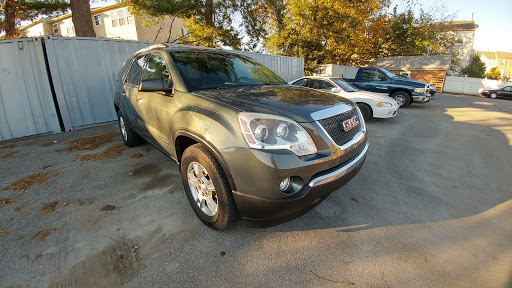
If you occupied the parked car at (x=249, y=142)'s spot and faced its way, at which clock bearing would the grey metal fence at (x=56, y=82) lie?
The grey metal fence is roughly at 6 o'clock from the parked car.

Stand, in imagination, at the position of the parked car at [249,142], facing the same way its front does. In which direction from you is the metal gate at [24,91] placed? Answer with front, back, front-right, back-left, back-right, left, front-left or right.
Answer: back

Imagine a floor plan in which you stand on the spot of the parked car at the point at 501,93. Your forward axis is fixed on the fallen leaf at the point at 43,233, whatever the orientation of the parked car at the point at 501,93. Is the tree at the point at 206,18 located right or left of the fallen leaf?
right

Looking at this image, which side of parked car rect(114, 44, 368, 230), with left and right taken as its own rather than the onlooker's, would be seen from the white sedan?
left

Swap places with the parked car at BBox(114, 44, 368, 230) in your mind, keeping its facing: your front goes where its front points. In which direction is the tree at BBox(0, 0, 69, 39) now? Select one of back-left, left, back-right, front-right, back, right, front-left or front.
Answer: back

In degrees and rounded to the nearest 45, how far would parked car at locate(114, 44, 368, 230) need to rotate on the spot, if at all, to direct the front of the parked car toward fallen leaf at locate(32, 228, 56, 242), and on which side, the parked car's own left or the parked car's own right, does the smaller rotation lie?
approximately 135° to the parked car's own right

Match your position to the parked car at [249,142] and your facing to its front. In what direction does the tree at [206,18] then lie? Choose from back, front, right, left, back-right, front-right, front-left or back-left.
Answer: back-left

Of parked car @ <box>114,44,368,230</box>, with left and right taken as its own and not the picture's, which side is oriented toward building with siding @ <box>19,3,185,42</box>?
back

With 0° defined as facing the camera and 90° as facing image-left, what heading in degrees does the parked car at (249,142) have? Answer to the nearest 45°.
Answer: approximately 315°

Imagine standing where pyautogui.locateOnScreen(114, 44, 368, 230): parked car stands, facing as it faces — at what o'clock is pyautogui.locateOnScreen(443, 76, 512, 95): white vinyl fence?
The white vinyl fence is roughly at 9 o'clock from the parked car.

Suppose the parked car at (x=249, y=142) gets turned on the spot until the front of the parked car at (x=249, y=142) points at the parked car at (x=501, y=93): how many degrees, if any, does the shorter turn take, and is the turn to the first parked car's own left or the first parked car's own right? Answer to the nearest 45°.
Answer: approximately 90° to the first parked car's own left
